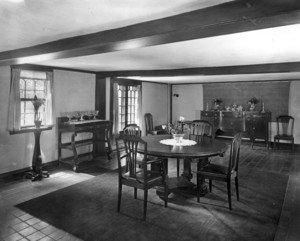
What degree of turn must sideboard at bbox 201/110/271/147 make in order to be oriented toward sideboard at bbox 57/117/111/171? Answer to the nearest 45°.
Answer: approximately 45° to its right

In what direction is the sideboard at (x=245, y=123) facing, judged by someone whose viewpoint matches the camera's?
facing the viewer

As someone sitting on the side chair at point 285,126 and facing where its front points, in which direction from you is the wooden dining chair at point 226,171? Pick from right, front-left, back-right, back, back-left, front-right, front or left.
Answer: front

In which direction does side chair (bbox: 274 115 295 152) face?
toward the camera

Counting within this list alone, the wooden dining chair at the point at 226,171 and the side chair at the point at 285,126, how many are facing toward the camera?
1

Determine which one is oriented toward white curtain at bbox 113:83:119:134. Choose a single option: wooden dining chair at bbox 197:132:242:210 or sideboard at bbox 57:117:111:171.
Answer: the wooden dining chair

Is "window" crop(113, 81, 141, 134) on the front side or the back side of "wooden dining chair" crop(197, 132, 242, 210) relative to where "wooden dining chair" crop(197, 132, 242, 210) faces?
on the front side

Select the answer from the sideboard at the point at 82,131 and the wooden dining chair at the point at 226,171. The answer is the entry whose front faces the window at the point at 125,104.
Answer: the wooden dining chair

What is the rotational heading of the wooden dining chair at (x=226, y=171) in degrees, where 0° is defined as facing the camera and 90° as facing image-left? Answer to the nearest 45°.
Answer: approximately 135°

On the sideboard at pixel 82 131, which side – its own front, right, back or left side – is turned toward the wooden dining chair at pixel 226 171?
front

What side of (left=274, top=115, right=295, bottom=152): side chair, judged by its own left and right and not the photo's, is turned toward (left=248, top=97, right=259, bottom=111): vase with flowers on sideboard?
right

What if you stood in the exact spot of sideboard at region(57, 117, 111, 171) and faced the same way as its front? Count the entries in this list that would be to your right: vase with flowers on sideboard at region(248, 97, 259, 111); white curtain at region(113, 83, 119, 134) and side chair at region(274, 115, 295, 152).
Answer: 0

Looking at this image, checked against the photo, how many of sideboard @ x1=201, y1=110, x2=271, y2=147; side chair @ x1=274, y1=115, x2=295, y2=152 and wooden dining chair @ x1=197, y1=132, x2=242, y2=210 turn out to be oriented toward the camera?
2

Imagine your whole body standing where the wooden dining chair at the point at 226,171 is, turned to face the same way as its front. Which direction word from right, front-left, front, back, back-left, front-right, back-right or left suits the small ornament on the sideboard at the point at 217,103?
front-right

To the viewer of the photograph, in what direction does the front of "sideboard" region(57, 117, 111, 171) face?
facing the viewer and to the right of the viewer

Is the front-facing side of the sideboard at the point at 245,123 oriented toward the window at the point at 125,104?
no

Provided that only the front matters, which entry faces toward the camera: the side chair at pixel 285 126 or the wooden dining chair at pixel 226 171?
the side chair

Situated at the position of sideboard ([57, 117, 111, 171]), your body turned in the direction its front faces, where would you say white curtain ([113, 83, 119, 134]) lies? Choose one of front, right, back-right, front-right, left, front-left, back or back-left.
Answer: left

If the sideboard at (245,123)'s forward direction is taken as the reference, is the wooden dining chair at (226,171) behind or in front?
in front

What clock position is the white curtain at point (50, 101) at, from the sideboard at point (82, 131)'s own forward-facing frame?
The white curtain is roughly at 4 o'clock from the sideboard.

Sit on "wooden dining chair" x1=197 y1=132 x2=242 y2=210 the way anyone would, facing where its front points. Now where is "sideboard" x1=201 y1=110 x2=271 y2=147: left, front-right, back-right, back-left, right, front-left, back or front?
front-right
